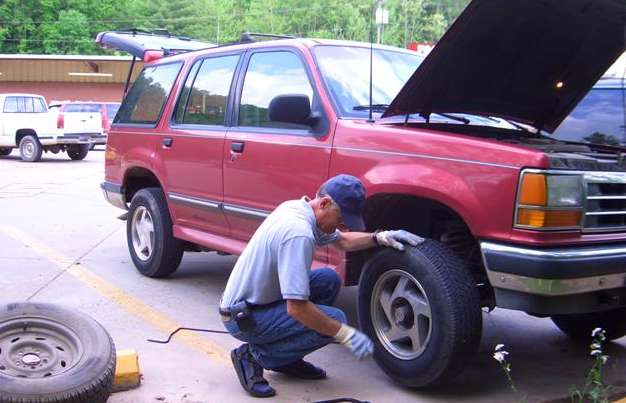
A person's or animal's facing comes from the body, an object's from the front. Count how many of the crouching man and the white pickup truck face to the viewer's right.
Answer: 1

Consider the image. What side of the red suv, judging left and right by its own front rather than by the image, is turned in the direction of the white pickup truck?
back

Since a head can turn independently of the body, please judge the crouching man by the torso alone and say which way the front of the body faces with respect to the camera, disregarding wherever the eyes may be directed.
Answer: to the viewer's right

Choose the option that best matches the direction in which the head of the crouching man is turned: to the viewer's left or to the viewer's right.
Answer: to the viewer's right

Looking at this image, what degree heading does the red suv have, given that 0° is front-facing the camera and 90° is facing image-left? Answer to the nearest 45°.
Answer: approximately 315°

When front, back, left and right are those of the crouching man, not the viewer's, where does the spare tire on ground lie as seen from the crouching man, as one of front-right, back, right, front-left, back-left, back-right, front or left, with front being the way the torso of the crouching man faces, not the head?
back

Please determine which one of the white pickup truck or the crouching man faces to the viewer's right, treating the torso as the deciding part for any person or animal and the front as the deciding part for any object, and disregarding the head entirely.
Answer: the crouching man

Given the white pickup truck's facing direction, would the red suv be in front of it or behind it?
behind

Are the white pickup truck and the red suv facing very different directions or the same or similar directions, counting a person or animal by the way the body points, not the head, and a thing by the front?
very different directions

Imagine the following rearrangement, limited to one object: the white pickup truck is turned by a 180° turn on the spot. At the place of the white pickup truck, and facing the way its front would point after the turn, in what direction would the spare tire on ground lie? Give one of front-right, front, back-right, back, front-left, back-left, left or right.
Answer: front-right

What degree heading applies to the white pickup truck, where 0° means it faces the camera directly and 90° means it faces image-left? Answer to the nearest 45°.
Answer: approximately 135°
